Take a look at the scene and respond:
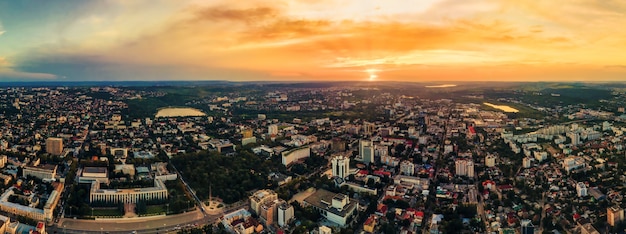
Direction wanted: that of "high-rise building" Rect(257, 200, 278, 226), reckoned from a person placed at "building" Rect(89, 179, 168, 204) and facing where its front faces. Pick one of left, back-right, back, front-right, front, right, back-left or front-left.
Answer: front-left

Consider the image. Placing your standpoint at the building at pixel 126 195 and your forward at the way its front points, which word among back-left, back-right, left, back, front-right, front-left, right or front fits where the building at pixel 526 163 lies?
left

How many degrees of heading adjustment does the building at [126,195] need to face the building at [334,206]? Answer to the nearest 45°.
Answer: approximately 45° to its left

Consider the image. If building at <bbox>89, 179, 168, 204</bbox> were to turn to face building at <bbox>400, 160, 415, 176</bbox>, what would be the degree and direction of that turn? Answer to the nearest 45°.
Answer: approximately 90° to its left

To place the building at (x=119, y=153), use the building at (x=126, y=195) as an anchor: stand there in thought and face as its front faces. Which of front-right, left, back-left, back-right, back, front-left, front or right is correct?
back

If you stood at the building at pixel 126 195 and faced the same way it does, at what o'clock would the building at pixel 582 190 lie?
the building at pixel 582 190 is roughly at 10 o'clock from the building at pixel 126 195.

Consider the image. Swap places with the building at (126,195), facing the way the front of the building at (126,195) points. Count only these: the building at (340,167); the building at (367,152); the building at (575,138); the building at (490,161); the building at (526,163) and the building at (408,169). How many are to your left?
6

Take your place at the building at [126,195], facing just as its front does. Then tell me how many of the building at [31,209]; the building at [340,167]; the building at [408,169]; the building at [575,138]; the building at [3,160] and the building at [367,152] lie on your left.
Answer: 4

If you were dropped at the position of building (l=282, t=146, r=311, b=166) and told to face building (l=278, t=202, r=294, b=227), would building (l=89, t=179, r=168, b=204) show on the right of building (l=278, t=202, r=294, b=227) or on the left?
right

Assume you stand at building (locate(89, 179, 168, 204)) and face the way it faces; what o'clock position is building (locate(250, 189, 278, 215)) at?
building (locate(250, 189, 278, 215)) is roughly at 10 o'clock from building (locate(89, 179, 168, 204)).

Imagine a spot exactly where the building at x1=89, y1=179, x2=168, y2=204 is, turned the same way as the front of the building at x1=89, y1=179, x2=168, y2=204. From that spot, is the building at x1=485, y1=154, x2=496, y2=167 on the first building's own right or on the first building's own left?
on the first building's own left

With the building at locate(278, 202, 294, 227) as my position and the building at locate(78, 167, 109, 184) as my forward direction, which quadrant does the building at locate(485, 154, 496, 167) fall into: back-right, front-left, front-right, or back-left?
back-right

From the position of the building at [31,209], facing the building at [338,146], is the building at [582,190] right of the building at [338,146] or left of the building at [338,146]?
right

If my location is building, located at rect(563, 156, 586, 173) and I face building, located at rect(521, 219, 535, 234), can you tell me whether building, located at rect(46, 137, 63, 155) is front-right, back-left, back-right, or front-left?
front-right

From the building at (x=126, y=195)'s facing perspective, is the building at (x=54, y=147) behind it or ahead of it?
behind

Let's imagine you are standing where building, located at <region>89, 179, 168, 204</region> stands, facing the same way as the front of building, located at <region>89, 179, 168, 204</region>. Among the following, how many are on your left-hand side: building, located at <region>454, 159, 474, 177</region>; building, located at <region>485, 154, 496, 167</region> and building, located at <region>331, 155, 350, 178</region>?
3

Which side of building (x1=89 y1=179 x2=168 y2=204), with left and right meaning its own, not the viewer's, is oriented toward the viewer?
front

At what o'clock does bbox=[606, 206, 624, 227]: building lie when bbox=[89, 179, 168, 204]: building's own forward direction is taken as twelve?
bbox=[606, 206, 624, 227]: building is roughly at 10 o'clock from bbox=[89, 179, 168, 204]: building.

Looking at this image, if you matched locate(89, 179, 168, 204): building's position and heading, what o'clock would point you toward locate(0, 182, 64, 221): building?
locate(0, 182, 64, 221): building is roughly at 3 o'clock from locate(89, 179, 168, 204): building.

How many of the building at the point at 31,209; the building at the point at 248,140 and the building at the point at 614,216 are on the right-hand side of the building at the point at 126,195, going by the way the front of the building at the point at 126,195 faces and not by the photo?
1
